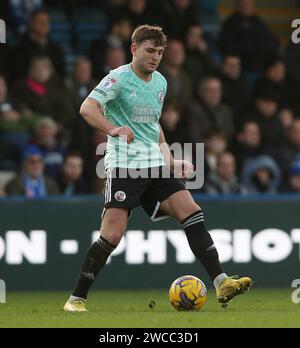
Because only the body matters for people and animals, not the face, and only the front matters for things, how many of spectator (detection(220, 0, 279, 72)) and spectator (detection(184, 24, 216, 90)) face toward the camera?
2

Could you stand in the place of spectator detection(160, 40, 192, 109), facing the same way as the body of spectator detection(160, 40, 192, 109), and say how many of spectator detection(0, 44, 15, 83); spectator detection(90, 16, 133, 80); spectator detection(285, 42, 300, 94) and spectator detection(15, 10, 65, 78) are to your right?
3

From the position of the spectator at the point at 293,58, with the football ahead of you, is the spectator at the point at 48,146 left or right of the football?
right

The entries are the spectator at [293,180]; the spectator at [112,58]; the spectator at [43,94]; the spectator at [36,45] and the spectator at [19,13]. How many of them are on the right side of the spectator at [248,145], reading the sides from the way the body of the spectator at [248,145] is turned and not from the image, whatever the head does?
4

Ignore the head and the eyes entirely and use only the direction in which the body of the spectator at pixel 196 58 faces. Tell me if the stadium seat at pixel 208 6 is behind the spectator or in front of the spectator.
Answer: behind

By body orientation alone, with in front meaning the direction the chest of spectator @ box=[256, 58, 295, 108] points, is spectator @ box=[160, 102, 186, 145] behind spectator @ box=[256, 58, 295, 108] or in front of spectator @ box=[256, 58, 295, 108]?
in front

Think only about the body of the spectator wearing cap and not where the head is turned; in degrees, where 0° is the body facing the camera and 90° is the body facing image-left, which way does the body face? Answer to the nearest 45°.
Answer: approximately 0°

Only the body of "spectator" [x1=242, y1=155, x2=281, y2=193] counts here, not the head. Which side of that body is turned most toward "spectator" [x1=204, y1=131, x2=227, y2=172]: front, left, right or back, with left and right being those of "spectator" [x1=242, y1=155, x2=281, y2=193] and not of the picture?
right
